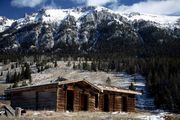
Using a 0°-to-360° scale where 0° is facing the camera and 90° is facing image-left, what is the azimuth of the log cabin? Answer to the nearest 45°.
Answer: approximately 315°
